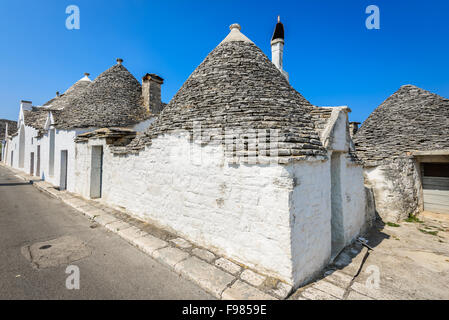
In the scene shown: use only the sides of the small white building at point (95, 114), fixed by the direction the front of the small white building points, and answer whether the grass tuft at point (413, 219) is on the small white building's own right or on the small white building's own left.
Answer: on the small white building's own left

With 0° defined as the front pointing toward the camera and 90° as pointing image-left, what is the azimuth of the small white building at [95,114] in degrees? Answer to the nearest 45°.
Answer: approximately 45°
